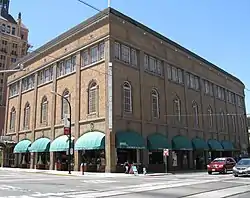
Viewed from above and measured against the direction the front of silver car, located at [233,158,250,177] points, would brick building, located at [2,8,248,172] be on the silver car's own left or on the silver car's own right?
on the silver car's own right

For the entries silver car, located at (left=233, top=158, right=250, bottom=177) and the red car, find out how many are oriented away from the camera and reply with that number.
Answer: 0

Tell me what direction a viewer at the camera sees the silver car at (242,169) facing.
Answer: facing the viewer and to the left of the viewer

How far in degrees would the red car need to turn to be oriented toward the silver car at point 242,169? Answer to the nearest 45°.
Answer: approximately 45° to its left

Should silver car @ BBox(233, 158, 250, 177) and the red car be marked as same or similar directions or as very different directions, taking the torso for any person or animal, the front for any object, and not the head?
same or similar directions
